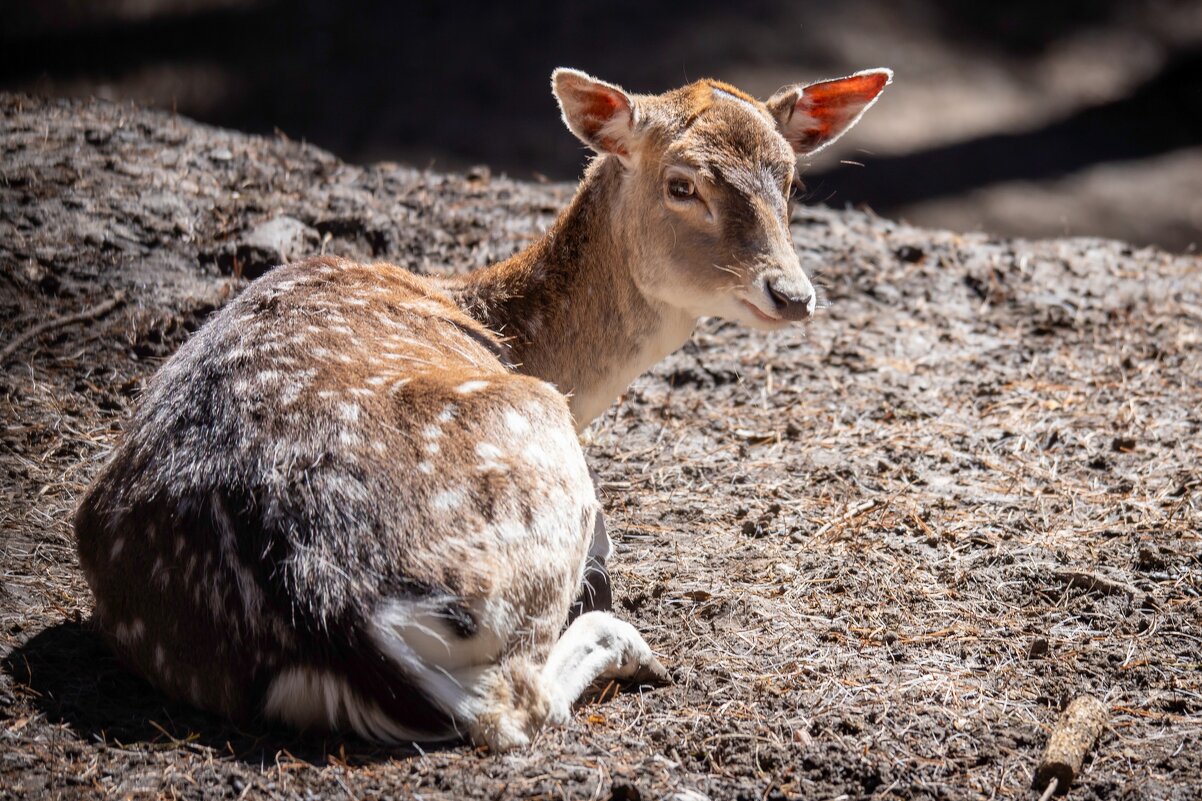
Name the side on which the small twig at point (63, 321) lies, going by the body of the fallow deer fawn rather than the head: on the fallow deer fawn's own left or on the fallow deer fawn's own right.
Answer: on the fallow deer fawn's own left

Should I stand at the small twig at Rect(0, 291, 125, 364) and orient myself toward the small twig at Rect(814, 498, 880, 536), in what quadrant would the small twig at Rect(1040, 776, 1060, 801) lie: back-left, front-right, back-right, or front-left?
front-right

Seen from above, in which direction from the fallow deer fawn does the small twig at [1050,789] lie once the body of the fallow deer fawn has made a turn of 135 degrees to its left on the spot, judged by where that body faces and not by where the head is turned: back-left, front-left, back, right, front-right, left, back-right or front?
back

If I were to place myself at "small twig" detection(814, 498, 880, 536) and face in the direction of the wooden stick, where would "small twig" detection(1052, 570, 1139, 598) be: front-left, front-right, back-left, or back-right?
front-left

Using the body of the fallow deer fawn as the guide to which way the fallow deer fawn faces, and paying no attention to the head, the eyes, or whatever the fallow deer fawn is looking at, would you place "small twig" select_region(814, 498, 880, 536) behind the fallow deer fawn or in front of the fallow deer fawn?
in front

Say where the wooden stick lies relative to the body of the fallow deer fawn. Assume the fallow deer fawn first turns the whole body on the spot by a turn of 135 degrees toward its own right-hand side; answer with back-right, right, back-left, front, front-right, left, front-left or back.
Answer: left

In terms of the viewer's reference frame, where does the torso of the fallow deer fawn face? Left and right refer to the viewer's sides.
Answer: facing away from the viewer and to the right of the viewer
